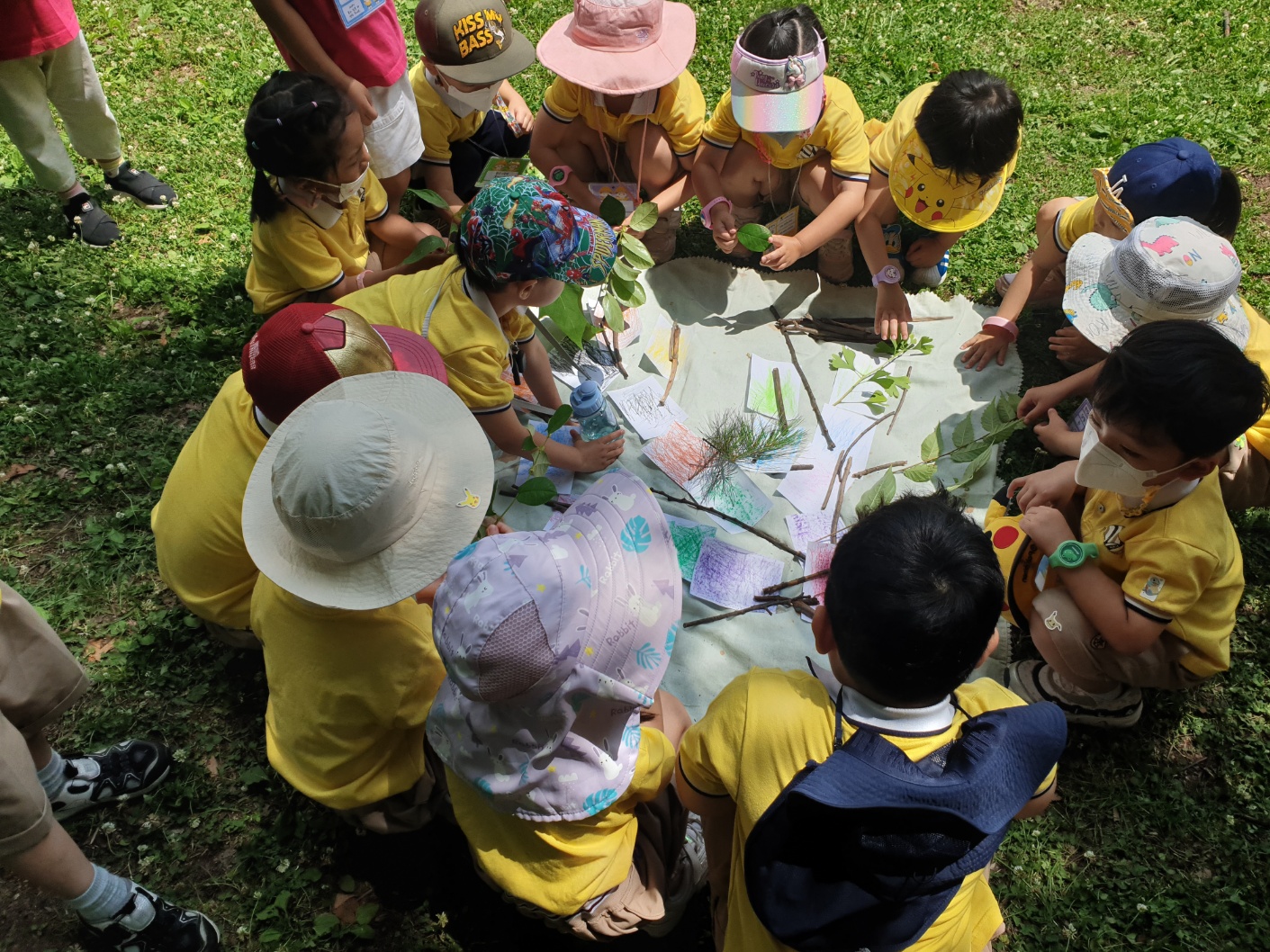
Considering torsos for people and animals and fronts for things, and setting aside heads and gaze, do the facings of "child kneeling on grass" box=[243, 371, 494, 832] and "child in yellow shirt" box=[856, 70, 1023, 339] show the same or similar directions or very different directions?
very different directions

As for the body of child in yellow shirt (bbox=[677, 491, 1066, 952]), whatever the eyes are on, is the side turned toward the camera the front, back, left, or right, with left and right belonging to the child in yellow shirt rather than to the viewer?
back

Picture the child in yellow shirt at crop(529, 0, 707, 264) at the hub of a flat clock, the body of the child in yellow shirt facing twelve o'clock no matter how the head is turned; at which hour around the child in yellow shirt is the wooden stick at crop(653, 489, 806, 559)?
The wooden stick is roughly at 12 o'clock from the child in yellow shirt.

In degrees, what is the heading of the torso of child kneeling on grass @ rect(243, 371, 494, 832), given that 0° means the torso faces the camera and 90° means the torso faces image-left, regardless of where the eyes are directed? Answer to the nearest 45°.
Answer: approximately 225°

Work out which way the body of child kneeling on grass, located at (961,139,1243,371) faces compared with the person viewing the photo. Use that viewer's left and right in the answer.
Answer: facing the viewer and to the left of the viewer

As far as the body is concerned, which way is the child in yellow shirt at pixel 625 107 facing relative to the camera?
toward the camera

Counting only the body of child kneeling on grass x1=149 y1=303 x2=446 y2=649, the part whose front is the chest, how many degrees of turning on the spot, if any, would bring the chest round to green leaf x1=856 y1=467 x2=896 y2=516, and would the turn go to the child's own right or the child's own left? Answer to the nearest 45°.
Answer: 0° — they already face it

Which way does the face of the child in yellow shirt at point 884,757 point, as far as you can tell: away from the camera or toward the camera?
away from the camera

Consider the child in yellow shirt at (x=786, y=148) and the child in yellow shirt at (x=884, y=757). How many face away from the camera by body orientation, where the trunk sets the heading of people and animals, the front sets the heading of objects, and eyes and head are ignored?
1

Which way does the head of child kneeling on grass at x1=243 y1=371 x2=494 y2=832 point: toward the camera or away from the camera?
away from the camera

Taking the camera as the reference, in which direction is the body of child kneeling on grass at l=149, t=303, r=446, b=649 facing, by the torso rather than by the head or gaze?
to the viewer's right
